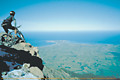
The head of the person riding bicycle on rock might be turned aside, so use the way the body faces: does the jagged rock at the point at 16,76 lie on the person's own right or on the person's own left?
on the person's own right

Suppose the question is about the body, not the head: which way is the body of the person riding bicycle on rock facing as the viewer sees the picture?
to the viewer's right
